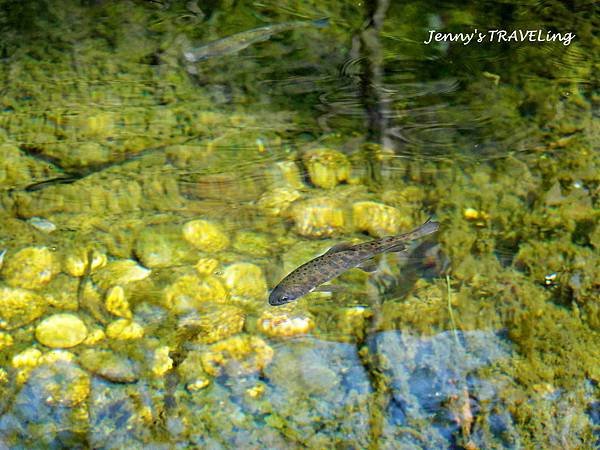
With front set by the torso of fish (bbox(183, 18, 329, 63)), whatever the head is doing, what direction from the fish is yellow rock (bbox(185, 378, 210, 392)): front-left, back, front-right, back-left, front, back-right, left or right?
left

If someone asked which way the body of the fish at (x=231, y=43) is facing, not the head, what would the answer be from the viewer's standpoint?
to the viewer's left

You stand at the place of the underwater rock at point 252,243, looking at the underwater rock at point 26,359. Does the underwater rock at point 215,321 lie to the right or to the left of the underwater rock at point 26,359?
left

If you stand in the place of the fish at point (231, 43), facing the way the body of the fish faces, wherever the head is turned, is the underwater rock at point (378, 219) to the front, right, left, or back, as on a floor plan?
left

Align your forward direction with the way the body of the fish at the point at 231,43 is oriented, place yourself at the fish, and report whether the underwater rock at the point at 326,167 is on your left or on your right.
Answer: on your left

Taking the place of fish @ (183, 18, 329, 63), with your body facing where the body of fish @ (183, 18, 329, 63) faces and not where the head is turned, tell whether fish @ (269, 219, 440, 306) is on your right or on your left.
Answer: on your left

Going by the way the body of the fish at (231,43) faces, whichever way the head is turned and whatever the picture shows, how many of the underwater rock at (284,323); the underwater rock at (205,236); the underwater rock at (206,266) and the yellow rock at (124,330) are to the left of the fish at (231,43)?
4

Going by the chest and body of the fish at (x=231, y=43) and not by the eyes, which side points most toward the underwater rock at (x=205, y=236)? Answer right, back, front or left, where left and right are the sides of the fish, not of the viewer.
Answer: left

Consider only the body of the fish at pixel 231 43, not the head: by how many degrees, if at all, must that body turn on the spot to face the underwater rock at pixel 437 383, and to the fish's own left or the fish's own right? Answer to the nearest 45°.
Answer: approximately 90° to the fish's own left

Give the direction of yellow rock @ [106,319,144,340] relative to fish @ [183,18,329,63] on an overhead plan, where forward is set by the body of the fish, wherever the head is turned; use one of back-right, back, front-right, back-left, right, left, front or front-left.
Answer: left

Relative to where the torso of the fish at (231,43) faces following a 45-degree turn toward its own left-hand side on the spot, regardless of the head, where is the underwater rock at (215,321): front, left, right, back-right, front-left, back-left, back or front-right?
front-left

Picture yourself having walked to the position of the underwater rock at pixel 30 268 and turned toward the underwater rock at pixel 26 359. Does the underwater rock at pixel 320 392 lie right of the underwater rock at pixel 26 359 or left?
left

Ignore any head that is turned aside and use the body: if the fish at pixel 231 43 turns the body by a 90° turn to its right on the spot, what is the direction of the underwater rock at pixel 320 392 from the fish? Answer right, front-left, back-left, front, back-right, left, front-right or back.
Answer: back
